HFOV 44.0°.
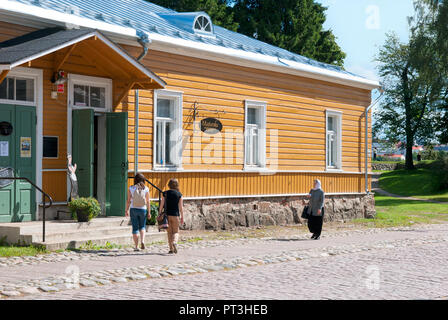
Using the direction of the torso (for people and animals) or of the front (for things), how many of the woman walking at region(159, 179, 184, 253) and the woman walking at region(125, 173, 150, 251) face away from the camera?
2

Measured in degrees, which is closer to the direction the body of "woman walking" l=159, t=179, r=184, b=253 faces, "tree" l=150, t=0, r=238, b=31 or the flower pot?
the tree

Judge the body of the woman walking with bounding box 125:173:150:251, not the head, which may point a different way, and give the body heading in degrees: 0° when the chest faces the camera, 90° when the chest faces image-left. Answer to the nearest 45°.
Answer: approximately 180°

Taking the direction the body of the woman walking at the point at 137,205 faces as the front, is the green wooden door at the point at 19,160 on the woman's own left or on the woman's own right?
on the woman's own left

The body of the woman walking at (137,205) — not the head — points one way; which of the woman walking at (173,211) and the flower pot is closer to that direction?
the flower pot

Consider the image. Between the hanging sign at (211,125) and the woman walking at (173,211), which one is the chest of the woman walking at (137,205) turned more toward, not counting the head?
the hanging sign

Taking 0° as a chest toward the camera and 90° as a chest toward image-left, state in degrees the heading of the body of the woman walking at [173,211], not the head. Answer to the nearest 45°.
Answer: approximately 180°
